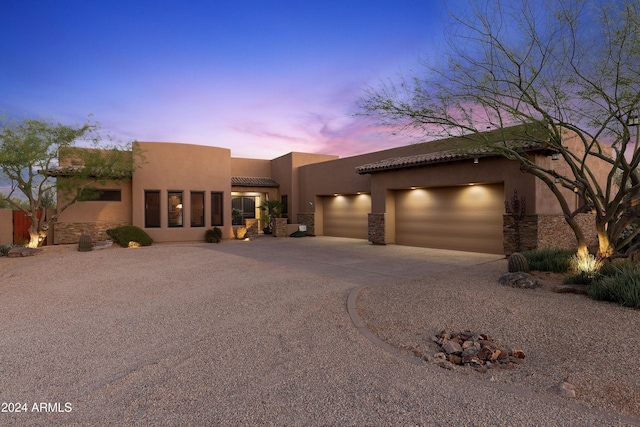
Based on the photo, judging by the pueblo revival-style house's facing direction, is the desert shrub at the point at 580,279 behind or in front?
in front

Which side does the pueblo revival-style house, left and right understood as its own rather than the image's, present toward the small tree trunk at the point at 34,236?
right

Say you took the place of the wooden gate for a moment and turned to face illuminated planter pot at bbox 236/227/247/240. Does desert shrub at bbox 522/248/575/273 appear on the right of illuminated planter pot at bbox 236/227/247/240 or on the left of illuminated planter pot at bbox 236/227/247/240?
right

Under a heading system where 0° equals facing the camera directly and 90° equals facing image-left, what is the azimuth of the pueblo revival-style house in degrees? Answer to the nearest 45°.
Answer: approximately 0°

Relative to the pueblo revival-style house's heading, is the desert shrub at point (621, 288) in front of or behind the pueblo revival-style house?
in front

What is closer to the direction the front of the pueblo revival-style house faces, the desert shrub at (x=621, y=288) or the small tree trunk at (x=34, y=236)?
the desert shrub

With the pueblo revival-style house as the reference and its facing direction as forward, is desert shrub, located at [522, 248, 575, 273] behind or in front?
in front

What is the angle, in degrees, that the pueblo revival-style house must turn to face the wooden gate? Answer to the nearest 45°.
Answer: approximately 90° to its right

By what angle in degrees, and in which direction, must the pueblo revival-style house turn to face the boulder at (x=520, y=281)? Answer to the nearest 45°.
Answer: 0° — it already faces it

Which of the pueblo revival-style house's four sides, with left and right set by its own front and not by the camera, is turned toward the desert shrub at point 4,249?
right
